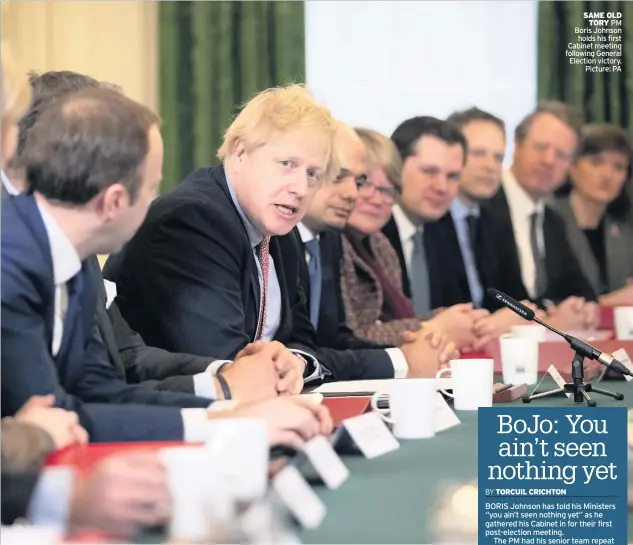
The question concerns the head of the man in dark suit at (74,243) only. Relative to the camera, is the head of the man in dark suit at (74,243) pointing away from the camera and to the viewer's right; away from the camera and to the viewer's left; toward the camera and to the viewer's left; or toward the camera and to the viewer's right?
away from the camera and to the viewer's right

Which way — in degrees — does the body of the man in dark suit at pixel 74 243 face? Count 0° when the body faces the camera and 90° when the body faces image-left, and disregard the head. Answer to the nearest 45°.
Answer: approximately 270°

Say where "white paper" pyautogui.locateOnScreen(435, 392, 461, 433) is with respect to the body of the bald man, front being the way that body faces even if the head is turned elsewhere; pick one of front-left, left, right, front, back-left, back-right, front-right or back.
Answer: front-right

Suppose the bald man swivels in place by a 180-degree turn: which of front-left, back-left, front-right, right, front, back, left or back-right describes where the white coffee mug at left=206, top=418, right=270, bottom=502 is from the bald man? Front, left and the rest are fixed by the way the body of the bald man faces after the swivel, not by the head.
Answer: back-left

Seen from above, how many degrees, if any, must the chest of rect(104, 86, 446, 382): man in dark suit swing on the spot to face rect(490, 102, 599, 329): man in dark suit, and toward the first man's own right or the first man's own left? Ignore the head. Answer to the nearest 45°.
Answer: approximately 90° to the first man's own left

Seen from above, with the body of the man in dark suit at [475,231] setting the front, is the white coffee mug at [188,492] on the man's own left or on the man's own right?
on the man's own right

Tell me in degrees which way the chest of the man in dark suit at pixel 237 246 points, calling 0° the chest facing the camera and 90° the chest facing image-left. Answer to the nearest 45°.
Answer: approximately 315°

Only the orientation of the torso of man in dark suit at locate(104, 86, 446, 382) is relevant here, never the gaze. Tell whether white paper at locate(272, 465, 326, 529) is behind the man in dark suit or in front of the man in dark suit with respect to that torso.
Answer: in front
